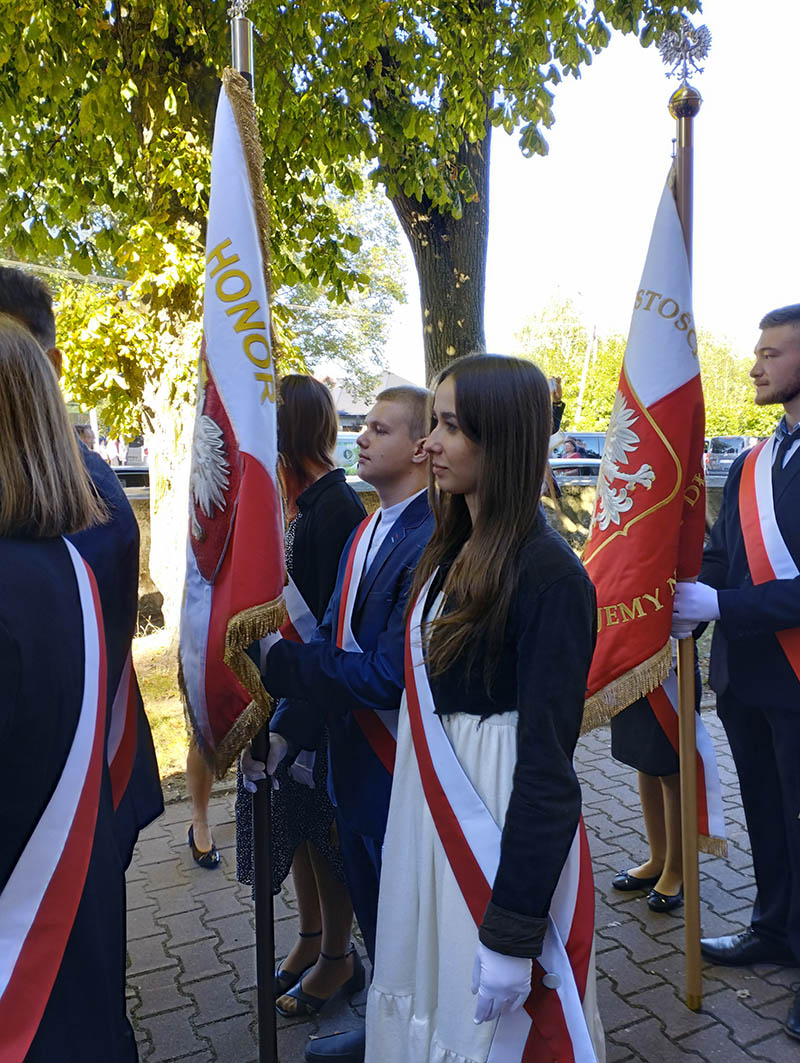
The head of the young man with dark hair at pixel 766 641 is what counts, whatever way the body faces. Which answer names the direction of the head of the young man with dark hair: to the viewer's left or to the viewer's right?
to the viewer's left

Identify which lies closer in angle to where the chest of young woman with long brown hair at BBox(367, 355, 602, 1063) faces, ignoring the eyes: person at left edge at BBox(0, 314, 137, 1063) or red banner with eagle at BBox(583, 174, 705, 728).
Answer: the person at left edge

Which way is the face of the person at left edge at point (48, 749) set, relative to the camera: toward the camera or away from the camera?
away from the camera

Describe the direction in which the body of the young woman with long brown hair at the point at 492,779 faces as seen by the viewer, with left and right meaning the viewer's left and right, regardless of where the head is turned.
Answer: facing to the left of the viewer

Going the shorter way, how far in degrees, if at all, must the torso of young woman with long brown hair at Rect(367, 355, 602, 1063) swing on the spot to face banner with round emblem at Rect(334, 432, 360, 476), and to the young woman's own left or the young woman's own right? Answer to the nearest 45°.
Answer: approximately 90° to the young woman's own right

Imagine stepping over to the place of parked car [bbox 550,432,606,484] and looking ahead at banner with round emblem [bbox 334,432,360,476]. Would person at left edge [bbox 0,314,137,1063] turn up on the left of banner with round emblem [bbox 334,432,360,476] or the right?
left

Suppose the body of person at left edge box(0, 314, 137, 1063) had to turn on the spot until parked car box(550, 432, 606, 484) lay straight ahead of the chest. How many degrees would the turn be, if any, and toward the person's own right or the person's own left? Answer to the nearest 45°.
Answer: approximately 90° to the person's own right

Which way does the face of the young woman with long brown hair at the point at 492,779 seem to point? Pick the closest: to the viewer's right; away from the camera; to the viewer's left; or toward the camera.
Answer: to the viewer's left
